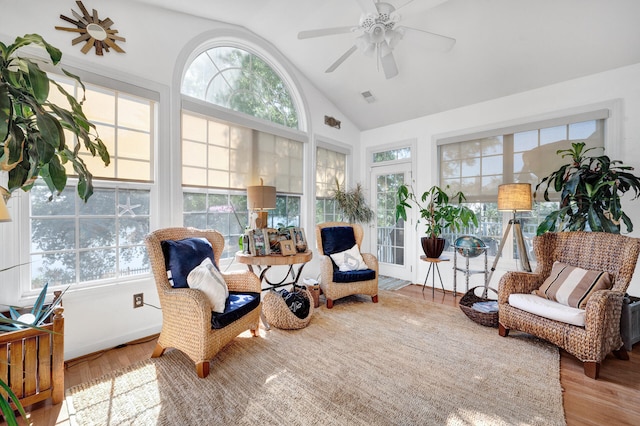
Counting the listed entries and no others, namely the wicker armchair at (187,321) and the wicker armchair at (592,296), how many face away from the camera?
0

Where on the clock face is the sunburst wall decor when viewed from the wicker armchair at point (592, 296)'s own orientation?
The sunburst wall decor is roughly at 12 o'clock from the wicker armchair.

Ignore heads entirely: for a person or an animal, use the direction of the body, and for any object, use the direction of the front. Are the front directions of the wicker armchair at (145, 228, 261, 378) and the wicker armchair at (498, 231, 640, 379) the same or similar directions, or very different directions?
very different directions

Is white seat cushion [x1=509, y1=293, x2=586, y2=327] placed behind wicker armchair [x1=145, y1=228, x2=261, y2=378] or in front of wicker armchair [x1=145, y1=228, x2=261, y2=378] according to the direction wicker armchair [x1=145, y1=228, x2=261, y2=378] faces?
in front

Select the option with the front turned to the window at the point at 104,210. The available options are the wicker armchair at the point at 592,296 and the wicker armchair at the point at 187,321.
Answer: the wicker armchair at the point at 592,296

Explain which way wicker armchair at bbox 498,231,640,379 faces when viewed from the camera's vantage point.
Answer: facing the viewer and to the left of the viewer

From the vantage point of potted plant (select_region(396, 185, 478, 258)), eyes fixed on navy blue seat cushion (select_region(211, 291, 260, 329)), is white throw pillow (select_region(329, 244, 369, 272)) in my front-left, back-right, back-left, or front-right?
front-right

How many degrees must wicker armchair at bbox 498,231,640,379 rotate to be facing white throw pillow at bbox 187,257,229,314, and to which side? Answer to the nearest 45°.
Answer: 0° — it already faces it

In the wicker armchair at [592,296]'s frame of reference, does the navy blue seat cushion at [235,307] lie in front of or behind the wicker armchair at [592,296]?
in front

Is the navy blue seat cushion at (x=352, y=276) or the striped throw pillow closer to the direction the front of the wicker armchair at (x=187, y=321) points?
the striped throw pillow

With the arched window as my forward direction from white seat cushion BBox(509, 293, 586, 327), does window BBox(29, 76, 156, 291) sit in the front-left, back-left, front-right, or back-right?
front-left

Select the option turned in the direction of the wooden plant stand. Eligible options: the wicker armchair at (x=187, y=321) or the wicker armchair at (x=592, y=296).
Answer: the wicker armchair at (x=592, y=296)

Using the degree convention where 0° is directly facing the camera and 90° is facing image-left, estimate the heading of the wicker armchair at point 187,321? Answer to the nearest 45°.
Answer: approximately 315°
